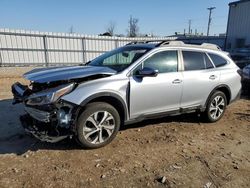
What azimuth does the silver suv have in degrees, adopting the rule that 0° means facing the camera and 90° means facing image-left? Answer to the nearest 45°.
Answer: approximately 45°

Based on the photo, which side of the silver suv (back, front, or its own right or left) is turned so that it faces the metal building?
back
